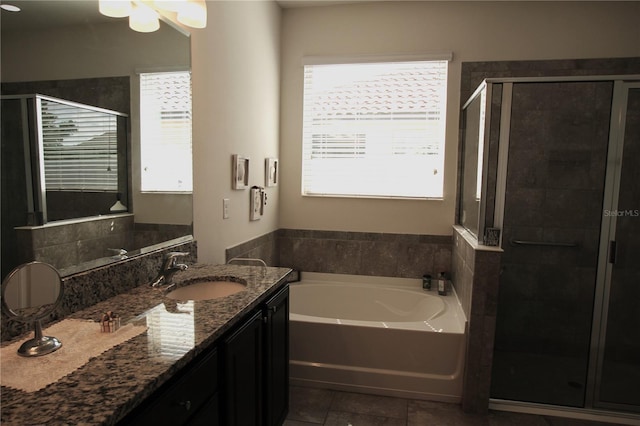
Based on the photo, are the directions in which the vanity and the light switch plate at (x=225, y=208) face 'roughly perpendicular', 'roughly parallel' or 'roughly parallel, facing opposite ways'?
roughly parallel

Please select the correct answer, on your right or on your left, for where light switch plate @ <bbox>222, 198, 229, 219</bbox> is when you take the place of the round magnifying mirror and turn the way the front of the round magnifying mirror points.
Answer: on your left

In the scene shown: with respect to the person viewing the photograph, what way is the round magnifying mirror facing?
facing the viewer and to the right of the viewer

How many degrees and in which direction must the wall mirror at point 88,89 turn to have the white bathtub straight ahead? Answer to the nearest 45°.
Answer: approximately 45° to its left

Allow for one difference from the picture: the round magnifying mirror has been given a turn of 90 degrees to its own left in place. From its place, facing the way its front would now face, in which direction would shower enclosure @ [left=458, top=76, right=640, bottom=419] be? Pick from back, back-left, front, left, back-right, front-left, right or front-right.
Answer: front-right

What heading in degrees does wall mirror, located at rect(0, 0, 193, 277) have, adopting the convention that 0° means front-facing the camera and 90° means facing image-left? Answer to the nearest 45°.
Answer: approximately 315°

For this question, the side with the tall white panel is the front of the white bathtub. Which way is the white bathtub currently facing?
toward the camera

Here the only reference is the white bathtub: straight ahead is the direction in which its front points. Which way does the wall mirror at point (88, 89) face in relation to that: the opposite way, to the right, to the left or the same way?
to the left

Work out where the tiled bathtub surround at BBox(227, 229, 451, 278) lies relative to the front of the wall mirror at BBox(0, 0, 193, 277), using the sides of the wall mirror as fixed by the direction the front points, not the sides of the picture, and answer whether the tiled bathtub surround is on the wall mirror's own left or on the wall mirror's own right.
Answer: on the wall mirror's own left

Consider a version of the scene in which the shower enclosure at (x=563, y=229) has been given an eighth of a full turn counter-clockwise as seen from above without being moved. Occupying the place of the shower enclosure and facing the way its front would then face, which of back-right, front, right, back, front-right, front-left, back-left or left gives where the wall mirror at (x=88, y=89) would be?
right

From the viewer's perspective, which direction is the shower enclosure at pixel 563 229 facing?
toward the camera

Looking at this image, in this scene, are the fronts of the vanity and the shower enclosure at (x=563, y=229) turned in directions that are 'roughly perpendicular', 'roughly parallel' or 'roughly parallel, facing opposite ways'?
roughly perpendicular

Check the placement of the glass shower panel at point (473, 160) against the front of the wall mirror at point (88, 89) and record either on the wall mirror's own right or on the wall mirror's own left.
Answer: on the wall mirror's own left

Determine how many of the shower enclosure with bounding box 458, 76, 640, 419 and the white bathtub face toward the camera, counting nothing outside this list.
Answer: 2
